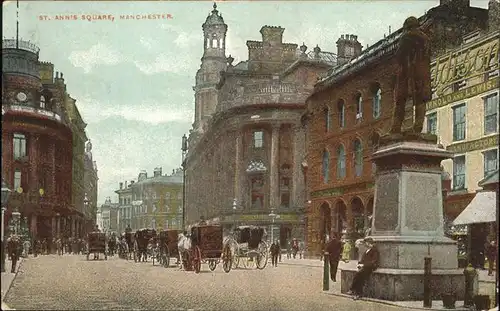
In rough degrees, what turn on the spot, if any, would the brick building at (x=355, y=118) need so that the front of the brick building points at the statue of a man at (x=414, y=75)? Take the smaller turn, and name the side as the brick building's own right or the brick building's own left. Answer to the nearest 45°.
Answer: approximately 45° to the brick building's own left

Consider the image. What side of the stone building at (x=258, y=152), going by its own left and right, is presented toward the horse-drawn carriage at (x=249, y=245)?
front

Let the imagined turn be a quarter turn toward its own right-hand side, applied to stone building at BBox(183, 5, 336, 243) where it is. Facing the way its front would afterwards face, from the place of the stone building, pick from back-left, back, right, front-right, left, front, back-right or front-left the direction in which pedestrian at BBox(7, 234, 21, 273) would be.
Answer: left

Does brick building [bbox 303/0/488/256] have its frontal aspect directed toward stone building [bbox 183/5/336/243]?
no

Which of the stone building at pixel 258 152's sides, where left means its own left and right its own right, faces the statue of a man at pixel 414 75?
front

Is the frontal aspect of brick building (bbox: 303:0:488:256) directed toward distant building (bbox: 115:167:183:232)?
no

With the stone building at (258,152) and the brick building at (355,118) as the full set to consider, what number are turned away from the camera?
0

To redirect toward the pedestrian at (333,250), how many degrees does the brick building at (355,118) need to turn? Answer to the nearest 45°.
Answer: approximately 45° to its left

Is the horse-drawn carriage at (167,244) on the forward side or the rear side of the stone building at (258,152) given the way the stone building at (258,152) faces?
on the forward side

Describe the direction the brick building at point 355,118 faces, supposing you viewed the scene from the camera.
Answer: facing the viewer and to the left of the viewer

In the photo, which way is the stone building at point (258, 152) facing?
toward the camera
